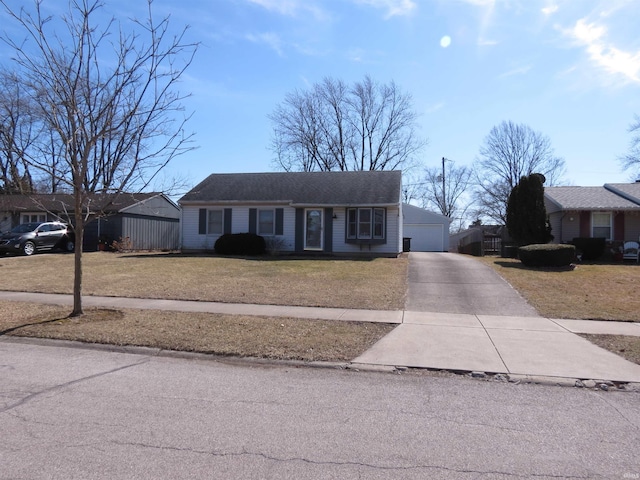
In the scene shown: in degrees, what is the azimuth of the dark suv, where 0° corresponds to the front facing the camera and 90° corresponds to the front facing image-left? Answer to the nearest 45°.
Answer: approximately 45°

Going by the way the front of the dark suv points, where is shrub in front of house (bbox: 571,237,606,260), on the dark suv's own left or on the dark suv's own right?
on the dark suv's own left

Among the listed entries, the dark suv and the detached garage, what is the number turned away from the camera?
0

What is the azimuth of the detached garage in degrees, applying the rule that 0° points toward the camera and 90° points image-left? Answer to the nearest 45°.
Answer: approximately 0°

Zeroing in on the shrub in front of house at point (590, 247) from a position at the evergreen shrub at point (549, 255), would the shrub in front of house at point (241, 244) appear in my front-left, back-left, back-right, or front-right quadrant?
back-left

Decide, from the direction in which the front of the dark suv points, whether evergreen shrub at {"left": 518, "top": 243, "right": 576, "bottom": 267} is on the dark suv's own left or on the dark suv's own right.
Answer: on the dark suv's own left
